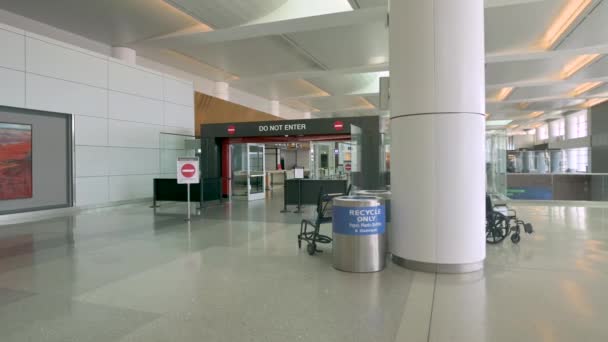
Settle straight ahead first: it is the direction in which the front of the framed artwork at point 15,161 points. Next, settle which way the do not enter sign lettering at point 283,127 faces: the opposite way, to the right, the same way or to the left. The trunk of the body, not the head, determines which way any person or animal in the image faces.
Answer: to the right

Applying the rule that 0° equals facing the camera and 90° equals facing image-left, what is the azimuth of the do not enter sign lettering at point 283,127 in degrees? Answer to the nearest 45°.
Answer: approximately 0°

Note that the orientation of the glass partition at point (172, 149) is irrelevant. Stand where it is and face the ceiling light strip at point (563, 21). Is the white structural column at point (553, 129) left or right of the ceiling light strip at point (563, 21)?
left

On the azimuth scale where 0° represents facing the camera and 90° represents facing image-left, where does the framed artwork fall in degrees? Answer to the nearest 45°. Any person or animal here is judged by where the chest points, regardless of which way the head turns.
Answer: approximately 315°

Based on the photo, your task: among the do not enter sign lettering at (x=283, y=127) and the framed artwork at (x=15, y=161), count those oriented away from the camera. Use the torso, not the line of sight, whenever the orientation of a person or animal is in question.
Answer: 0

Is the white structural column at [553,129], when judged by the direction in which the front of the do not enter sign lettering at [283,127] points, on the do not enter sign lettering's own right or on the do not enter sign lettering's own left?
on the do not enter sign lettering's own left

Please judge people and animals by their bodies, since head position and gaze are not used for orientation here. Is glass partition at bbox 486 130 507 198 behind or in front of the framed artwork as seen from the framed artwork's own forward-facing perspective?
in front

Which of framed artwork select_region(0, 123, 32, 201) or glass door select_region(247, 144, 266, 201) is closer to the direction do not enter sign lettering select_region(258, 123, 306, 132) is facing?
the framed artwork

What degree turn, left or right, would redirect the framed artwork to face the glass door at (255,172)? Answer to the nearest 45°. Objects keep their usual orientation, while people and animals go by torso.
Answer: approximately 45° to its left

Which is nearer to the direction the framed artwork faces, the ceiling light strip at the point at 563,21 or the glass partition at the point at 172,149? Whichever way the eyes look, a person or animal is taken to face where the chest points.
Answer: the ceiling light strip

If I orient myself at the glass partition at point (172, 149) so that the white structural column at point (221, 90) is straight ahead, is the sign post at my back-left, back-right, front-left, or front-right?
back-right
